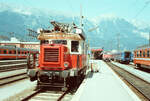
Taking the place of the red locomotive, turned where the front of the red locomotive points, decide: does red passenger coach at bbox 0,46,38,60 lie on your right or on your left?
on your right

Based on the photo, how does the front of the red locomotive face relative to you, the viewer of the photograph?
facing the viewer and to the left of the viewer
